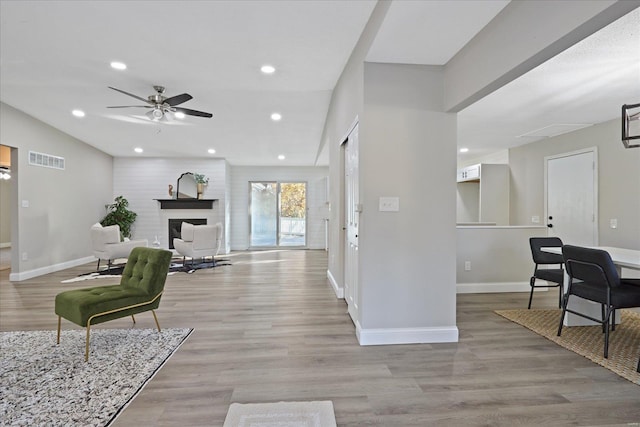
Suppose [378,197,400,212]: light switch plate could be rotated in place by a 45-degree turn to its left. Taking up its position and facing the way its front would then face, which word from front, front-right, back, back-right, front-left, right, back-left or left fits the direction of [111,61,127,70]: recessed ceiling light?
back-right

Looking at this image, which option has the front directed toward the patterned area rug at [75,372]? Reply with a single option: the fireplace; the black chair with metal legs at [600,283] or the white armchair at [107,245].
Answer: the fireplace

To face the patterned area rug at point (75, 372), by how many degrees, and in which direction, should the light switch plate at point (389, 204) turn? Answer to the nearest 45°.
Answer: approximately 45° to its right

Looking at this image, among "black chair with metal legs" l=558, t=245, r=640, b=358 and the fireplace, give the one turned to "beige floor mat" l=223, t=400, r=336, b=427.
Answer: the fireplace

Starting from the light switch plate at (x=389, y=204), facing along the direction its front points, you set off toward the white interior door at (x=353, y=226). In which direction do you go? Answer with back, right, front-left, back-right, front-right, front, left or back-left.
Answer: back-right

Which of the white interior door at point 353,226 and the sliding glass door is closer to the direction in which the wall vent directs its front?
the white interior door

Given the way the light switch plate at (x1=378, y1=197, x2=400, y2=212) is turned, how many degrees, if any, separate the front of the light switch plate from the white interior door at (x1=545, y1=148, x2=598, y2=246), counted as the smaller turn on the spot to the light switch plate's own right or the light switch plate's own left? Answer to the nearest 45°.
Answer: approximately 135° to the light switch plate's own left
